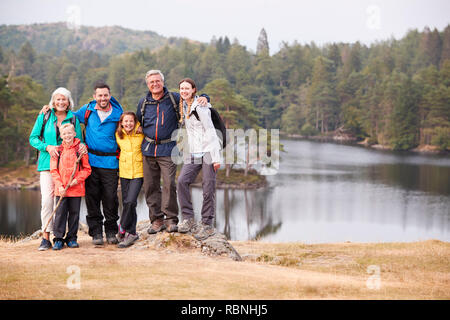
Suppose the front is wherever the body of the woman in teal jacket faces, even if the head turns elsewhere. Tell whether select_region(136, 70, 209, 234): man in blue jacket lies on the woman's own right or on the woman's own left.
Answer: on the woman's own left

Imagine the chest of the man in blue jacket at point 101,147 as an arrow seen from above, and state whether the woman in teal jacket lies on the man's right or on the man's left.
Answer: on the man's right

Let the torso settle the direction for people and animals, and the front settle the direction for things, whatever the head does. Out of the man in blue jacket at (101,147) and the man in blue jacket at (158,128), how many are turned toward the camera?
2

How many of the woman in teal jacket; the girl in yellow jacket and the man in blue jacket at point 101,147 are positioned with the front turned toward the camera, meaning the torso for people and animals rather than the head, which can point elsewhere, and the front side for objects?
3

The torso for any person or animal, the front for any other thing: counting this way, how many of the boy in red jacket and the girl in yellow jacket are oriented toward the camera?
2

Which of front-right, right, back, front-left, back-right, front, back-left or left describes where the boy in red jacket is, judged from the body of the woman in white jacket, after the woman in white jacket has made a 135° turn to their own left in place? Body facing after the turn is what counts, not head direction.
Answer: back

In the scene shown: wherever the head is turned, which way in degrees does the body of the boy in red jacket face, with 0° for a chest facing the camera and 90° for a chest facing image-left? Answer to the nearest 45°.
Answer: approximately 0°

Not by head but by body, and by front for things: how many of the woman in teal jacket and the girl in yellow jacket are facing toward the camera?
2

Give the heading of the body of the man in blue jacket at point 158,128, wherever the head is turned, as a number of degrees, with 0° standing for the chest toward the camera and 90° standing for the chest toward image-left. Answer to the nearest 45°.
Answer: approximately 0°
